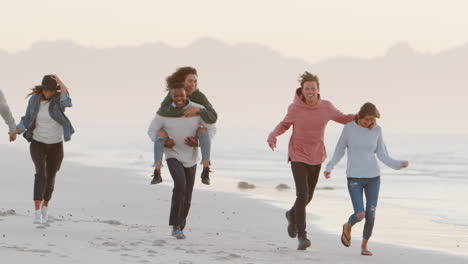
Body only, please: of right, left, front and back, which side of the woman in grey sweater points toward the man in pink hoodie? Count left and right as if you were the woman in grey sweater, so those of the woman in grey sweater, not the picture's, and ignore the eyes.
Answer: right

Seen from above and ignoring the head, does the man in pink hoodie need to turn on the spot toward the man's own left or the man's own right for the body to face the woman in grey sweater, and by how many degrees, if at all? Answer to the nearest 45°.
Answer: approximately 90° to the man's own left

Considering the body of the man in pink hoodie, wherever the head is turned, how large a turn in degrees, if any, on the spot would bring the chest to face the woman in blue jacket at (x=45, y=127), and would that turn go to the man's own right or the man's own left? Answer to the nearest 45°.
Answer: approximately 90° to the man's own right

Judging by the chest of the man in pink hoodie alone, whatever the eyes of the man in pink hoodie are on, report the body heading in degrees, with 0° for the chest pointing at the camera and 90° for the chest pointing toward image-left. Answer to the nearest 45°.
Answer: approximately 0°

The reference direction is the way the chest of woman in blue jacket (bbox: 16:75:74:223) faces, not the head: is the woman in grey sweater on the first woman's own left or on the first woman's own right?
on the first woman's own left

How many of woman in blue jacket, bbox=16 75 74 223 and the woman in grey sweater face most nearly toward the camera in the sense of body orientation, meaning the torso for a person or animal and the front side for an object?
2

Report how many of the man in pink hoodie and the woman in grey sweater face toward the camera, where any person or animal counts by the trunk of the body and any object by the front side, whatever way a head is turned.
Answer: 2

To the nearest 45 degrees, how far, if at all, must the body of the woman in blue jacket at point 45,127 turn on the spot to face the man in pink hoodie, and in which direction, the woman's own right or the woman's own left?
approximately 45° to the woman's own left
